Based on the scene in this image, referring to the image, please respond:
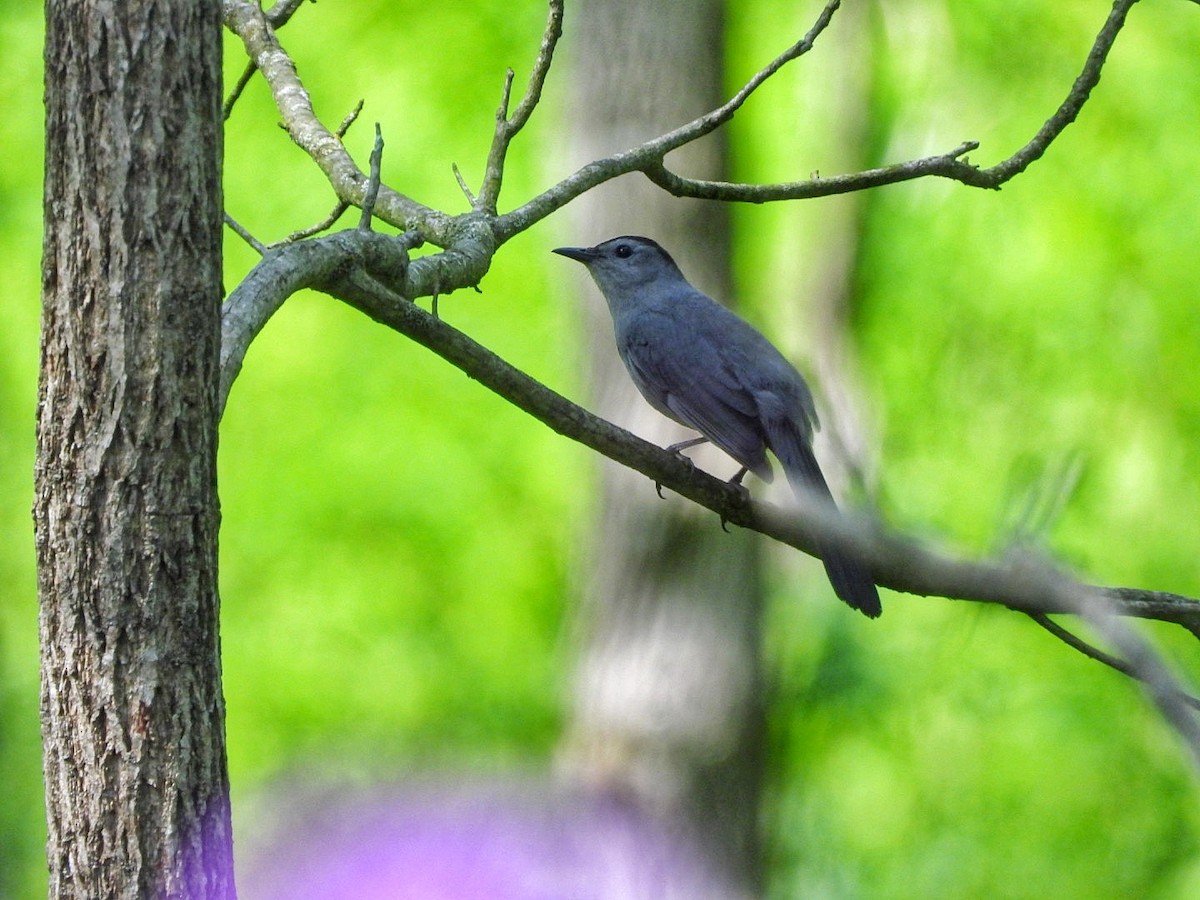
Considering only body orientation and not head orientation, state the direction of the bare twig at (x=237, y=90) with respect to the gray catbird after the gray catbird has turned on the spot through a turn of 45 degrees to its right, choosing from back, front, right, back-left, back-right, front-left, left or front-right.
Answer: left

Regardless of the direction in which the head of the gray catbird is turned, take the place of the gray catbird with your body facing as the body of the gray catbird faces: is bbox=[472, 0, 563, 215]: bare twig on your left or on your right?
on your left

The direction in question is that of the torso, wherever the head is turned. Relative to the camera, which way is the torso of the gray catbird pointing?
to the viewer's left

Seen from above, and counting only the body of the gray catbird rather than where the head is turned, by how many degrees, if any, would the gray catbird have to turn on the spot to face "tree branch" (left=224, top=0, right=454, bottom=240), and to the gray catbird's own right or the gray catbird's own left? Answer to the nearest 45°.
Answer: approximately 45° to the gray catbird's own left

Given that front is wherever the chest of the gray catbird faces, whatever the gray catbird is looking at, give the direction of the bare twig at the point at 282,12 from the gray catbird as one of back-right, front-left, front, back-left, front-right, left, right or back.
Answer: front-left
